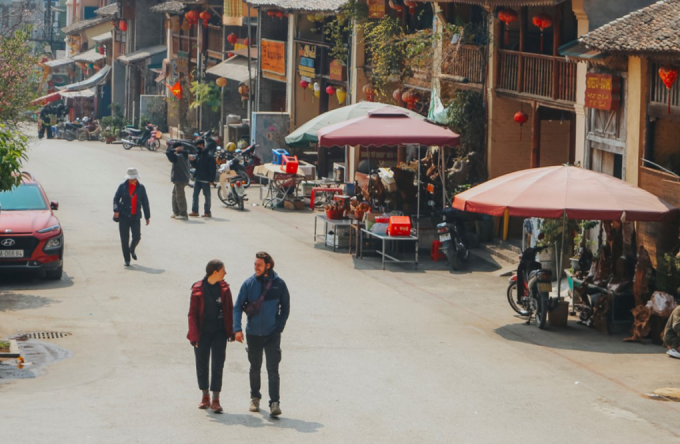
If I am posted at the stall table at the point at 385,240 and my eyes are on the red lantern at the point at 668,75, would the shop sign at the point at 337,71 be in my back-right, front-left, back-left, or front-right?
back-left

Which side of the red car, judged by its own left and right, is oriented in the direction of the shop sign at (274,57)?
back

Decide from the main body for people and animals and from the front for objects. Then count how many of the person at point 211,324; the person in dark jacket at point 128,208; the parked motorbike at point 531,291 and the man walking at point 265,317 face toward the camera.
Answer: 3

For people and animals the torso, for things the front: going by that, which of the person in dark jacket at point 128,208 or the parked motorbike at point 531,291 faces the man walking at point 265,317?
the person in dark jacket

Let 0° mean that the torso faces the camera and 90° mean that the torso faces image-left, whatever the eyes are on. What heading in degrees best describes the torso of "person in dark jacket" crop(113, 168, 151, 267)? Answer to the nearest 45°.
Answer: approximately 0°

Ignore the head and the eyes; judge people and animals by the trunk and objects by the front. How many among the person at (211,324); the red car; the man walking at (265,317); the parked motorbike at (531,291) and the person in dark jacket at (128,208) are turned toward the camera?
4

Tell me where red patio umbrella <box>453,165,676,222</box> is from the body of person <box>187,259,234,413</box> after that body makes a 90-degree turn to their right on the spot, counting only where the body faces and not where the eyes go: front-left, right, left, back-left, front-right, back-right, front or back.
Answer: back-right

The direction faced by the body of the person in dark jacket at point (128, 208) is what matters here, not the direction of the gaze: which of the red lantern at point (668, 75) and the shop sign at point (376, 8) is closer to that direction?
the red lantern

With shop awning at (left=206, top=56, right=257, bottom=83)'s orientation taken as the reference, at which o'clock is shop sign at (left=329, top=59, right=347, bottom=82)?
The shop sign is roughly at 10 o'clock from the shop awning.

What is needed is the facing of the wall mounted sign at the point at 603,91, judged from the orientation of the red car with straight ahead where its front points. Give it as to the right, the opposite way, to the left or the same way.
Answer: to the right
